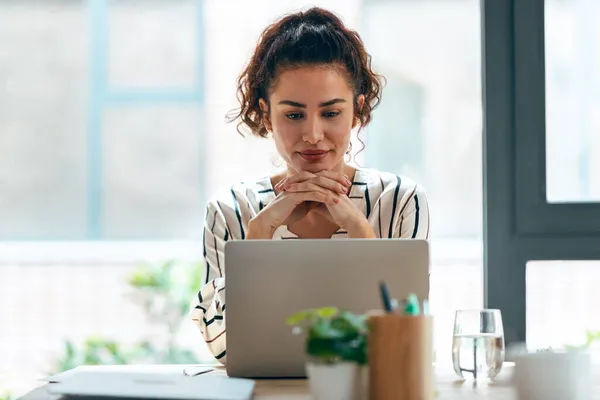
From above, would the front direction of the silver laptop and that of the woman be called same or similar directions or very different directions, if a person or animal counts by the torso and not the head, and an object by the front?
very different directions

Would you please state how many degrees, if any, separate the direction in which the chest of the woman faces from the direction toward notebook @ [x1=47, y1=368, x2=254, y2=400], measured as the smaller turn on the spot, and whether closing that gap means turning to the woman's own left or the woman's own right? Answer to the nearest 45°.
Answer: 0° — they already face it

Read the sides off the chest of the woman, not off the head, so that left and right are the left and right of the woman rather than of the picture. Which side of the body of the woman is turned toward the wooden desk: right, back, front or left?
front

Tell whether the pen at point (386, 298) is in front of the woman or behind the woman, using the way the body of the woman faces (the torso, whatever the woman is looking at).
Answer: in front

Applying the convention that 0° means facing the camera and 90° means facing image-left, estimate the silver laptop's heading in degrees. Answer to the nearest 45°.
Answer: approximately 180°

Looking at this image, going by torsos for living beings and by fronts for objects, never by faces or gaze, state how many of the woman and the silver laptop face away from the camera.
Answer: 1

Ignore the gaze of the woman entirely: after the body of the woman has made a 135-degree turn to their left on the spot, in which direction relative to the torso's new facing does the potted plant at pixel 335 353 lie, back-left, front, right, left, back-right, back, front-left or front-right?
back-right

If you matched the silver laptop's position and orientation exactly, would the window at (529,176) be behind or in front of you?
in front

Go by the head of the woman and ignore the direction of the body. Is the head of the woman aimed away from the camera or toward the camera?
toward the camera

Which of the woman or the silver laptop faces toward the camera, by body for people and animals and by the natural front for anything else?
the woman

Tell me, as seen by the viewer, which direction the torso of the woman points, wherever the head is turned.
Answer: toward the camera
